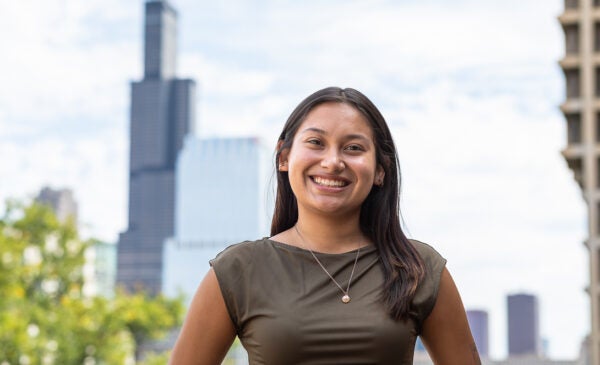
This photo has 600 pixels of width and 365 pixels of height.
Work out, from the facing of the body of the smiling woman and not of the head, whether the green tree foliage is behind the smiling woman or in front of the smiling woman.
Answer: behind

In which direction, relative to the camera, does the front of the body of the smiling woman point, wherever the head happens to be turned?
toward the camera

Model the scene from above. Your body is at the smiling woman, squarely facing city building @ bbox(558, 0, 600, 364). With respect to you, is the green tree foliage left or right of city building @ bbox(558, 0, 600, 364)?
left

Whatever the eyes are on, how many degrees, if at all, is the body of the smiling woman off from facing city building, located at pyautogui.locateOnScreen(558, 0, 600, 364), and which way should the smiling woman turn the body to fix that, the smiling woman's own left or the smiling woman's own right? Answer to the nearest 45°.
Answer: approximately 180°

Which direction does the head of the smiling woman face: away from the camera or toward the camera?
toward the camera
